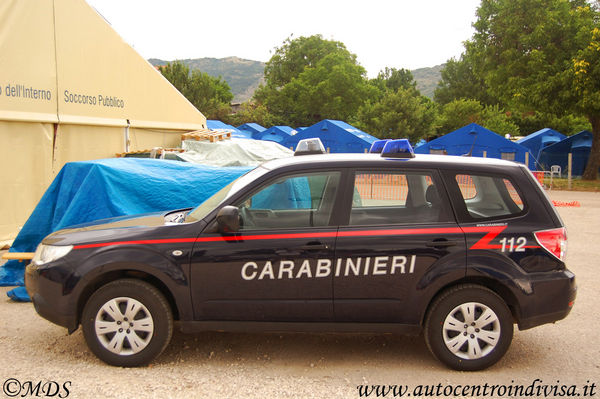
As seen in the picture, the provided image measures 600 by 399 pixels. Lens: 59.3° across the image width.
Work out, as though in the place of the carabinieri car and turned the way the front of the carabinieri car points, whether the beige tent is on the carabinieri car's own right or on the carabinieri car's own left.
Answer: on the carabinieri car's own right

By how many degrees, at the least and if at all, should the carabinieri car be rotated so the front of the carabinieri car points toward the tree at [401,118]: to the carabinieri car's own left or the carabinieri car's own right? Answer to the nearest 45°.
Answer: approximately 90° to the carabinieri car's own right

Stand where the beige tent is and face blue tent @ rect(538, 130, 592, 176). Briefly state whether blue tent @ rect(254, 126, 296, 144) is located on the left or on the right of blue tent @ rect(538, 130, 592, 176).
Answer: left

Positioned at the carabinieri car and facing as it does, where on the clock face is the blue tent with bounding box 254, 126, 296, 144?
The blue tent is roughly at 3 o'clock from the carabinieri car.

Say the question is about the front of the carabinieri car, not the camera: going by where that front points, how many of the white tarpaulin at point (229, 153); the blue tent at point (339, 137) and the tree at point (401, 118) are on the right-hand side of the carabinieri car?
3

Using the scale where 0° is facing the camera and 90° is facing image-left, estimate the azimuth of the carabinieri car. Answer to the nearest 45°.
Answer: approximately 90°

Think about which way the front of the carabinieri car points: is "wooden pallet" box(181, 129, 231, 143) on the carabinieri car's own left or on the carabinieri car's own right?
on the carabinieri car's own right

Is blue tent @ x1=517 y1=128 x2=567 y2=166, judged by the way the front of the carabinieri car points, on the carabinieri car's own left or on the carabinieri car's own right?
on the carabinieri car's own right

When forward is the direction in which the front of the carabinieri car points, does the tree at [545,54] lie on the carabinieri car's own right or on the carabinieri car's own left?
on the carabinieri car's own right

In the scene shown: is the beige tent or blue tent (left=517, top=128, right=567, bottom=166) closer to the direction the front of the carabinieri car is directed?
the beige tent
